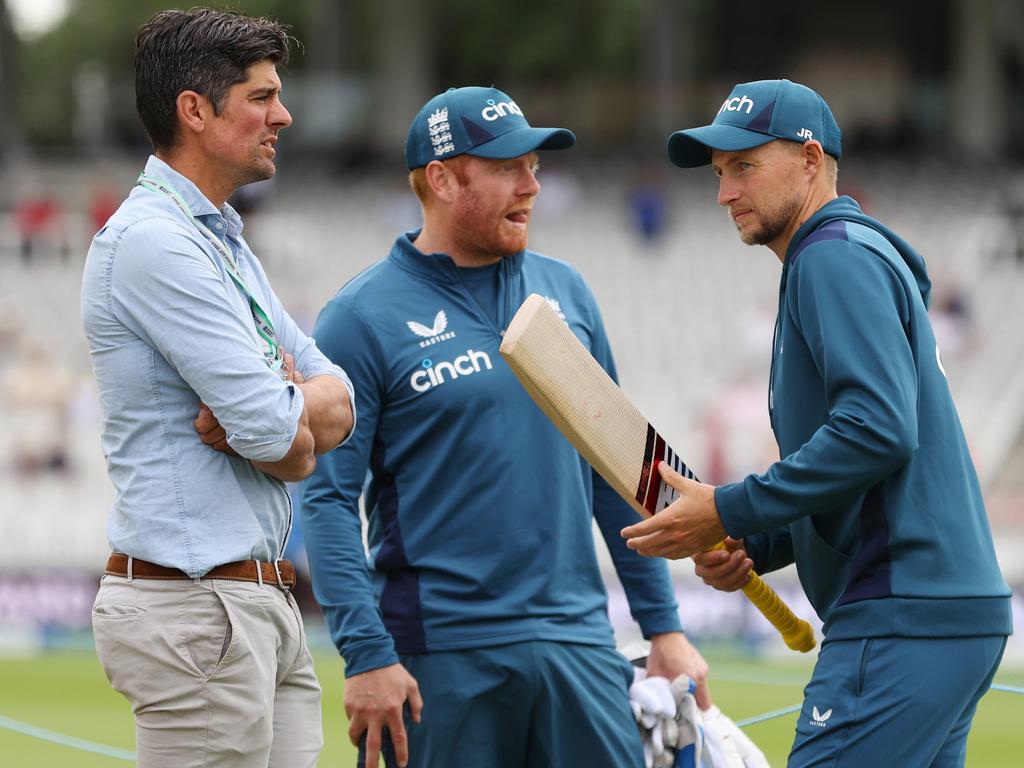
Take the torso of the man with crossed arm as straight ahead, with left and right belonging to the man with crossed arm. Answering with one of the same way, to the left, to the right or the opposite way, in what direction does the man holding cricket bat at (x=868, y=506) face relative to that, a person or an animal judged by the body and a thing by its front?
the opposite way

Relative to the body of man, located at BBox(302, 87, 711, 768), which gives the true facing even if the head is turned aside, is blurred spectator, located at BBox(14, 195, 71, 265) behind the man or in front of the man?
behind

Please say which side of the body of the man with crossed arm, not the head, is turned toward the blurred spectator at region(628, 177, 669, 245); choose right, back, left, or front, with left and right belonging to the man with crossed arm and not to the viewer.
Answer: left

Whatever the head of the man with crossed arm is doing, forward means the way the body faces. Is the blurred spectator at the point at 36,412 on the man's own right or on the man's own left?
on the man's own left

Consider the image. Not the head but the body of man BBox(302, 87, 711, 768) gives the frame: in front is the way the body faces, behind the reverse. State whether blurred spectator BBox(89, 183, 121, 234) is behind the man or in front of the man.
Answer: behind

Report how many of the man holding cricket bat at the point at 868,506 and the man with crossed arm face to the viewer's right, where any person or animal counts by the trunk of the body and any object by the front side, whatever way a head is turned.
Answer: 1

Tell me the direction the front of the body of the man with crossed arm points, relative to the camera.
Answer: to the viewer's right

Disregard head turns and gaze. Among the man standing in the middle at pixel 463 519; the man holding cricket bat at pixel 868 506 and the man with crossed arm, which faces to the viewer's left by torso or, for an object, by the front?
the man holding cricket bat at pixel 868 506

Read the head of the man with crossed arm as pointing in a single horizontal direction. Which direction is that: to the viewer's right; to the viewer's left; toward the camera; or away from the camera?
to the viewer's right

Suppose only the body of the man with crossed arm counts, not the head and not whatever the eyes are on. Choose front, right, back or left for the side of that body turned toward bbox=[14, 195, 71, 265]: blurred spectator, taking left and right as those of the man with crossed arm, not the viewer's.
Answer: left

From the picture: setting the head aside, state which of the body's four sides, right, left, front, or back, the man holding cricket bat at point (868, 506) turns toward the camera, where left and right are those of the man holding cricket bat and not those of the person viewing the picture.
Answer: left
